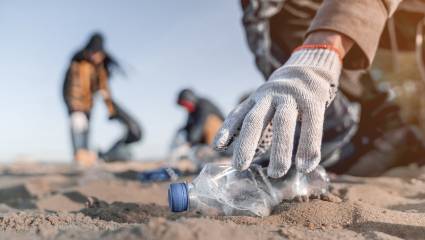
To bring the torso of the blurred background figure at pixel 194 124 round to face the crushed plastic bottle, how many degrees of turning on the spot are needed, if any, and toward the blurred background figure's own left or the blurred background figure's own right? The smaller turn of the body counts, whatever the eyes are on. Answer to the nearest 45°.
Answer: approximately 45° to the blurred background figure's own left

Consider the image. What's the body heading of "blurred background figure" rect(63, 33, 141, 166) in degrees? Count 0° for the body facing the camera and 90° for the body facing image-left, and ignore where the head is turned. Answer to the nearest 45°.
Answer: approximately 315°

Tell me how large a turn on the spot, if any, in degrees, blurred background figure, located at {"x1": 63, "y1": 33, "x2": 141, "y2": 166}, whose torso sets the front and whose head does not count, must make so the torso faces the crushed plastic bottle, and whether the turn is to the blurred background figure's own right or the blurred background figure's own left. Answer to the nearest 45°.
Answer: approximately 45° to the blurred background figure's own right

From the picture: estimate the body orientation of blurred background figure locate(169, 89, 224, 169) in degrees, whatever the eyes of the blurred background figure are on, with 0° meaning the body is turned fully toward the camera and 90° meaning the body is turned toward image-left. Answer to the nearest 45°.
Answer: approximately 45°
